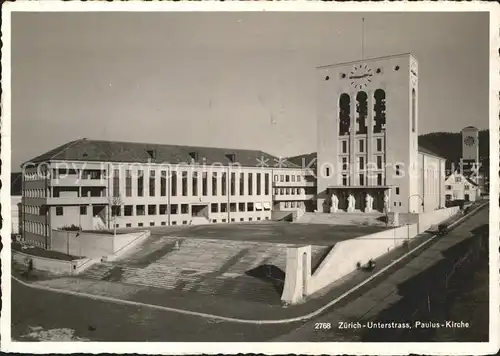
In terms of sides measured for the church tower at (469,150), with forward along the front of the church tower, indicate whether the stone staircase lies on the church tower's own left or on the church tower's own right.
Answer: on the church tower's own right

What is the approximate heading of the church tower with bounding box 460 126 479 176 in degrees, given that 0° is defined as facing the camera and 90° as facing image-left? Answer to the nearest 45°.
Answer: approximately 0°
